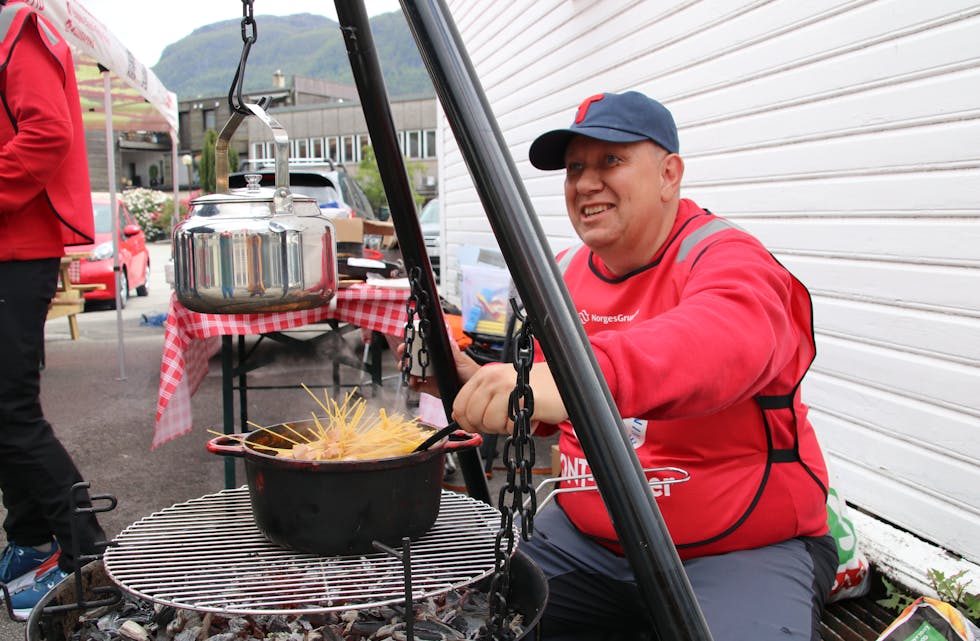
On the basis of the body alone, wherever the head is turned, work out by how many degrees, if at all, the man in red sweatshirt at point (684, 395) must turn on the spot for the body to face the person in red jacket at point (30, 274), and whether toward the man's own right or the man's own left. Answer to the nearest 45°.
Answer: approximately 45° to the man's own right

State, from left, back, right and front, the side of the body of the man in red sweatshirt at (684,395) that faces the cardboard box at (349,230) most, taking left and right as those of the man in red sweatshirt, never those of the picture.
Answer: right

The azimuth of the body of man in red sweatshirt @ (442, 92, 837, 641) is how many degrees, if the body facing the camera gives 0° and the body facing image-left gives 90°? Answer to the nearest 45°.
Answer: approximately 45°

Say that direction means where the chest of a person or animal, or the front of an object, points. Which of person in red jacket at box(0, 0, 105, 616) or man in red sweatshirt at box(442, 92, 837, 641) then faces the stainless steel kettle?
the man in red sweatshirt

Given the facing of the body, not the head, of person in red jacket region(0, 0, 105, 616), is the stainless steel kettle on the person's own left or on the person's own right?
on the person's own left

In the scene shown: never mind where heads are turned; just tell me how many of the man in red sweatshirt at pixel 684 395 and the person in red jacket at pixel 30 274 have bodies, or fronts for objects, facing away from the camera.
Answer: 0

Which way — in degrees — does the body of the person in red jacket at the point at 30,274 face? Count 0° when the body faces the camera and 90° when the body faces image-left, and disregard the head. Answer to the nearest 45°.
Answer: approximately 90°

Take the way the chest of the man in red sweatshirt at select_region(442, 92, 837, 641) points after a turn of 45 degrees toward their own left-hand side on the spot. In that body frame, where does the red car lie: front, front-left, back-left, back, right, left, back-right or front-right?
back-right

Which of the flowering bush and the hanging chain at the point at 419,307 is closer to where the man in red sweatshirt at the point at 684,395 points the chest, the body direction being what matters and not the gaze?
the hanging chain

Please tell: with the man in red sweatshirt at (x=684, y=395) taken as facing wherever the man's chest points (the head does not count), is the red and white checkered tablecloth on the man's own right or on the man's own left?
on the man's own right

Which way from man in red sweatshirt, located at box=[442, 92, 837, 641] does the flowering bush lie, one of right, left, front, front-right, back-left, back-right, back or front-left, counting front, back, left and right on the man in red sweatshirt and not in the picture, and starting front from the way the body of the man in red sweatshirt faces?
right

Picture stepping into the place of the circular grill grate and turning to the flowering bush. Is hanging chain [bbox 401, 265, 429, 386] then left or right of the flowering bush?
right

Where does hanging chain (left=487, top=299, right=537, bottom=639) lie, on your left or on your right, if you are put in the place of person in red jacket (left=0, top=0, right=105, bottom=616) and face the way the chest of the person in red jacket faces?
on your left
